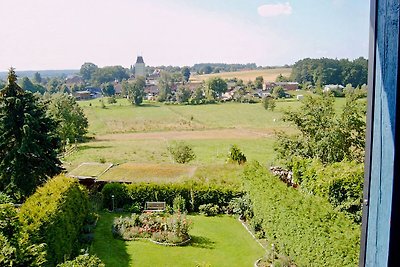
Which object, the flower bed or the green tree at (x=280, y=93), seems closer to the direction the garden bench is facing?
the flower bed

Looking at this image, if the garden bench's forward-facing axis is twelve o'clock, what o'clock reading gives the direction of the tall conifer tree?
The tall conifer tree is roughly at 3 o'clock from the garden bench.

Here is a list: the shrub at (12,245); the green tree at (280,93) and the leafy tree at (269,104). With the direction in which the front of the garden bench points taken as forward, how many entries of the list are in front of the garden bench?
1

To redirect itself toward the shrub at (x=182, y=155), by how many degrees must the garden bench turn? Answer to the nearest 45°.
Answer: approximately 180°

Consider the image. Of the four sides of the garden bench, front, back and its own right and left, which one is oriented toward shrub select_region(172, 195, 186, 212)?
left

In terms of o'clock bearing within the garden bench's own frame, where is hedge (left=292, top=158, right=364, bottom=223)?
The hedge is roughly at 10 o'clock from the garden bench.

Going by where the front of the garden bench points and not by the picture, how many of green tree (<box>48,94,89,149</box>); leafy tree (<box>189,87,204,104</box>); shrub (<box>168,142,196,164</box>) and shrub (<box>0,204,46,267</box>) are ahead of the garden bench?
1

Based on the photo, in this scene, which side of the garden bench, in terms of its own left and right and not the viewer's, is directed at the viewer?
front

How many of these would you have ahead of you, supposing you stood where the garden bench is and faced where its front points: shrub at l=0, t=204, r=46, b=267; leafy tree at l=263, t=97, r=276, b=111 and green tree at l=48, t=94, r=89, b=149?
1

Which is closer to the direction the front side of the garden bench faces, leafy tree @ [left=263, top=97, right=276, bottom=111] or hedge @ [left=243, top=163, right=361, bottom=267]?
the hedge

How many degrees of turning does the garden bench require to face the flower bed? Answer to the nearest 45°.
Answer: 0° — it already faces it

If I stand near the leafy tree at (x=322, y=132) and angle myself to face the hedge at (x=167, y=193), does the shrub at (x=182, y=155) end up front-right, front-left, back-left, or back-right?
front-right
